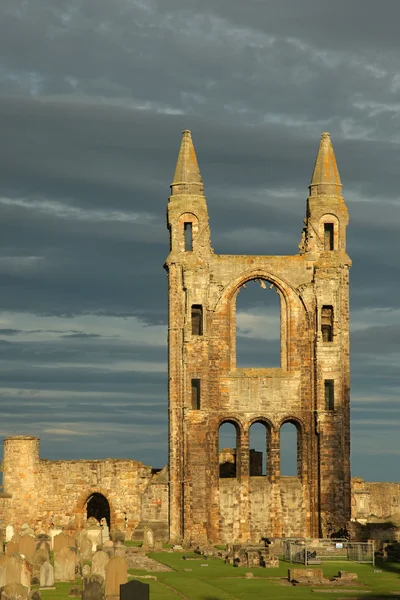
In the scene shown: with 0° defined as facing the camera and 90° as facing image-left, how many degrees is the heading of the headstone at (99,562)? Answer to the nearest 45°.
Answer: approximately 0°

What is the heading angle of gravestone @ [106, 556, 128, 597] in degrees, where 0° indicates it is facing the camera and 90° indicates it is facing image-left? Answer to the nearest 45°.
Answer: approximately 0°

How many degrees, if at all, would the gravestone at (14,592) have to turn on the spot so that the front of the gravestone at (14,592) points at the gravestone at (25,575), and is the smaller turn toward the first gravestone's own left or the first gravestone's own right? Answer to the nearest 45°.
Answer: approximately 180°

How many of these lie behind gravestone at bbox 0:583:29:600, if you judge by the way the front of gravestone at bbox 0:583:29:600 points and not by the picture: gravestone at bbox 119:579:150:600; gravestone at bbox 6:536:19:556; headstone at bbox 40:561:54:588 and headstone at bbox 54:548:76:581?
3

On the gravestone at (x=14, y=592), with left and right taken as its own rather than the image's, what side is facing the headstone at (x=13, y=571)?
back

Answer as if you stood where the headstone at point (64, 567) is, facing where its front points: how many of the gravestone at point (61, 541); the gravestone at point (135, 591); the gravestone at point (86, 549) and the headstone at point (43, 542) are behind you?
3
